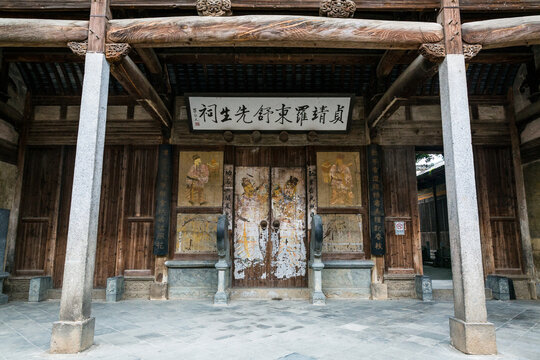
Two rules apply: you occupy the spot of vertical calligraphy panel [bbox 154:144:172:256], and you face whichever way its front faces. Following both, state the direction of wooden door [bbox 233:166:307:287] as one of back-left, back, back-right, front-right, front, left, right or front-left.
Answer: left

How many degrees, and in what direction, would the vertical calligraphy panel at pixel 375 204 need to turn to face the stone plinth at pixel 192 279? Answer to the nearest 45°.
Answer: approximately 90° to its right

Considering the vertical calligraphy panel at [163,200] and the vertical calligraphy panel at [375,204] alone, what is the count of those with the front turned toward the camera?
2

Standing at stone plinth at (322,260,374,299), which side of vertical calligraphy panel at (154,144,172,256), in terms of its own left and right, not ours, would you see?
left

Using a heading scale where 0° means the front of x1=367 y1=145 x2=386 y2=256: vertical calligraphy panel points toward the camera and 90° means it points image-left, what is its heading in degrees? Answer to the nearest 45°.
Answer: approximately 0°

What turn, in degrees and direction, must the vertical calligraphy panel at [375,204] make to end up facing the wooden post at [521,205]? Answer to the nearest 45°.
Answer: approximately 90° to its left

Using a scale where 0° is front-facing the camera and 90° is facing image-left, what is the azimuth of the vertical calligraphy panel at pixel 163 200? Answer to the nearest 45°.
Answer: approximately 0°
